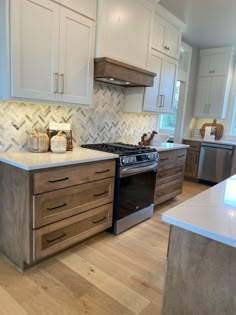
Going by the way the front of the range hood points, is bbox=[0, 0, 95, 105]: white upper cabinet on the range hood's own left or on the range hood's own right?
on the range hood's own right

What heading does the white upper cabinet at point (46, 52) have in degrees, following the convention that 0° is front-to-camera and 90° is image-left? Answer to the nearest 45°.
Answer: approximately 315°

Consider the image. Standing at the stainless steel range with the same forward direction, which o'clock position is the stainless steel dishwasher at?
The stainless steel dishwasher is roughly at 9 o'clock from the stainless steel range.

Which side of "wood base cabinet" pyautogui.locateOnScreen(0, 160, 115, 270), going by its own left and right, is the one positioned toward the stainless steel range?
left

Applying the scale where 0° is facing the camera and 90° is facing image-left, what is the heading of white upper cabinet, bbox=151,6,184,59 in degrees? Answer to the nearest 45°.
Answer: approximately 315°

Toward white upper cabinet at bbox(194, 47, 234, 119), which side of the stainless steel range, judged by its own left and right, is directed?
left

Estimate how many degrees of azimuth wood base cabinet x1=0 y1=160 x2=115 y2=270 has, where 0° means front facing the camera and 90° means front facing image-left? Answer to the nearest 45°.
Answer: approximately 315°

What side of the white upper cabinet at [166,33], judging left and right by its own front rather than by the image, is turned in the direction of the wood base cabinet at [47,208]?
right

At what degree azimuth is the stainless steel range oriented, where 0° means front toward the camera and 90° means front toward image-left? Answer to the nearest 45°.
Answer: approximately 315°
